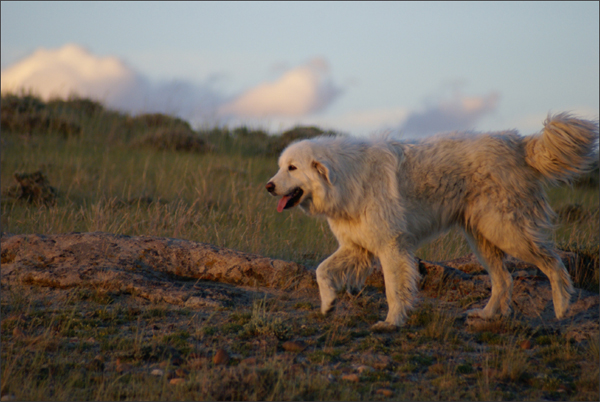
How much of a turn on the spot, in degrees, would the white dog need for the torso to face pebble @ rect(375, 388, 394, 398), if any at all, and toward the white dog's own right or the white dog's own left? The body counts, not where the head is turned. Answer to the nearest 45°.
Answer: approximately 90° to the white dog's own left

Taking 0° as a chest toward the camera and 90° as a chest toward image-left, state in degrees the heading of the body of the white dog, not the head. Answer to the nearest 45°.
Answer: approximately 90°

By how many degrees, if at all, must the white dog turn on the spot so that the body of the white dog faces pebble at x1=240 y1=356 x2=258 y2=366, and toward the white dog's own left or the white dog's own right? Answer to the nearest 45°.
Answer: approximately 45° to the white dog's own left

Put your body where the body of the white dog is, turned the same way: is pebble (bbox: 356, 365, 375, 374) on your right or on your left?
on your left

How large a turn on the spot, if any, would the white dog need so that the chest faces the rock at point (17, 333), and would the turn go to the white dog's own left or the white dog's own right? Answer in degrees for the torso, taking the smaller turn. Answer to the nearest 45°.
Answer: approximately 45° to the white dog's own left

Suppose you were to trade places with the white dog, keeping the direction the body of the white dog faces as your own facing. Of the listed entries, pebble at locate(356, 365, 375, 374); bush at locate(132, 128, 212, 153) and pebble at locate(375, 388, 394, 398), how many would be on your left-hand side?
2

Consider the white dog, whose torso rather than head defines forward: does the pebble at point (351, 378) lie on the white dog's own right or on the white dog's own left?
on the white dog's own left

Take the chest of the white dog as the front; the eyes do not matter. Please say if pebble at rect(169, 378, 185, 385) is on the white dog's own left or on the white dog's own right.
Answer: on the white dog's own left

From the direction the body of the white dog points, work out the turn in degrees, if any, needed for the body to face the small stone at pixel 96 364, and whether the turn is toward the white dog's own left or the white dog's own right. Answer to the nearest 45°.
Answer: approximately 45° to the white dog's own left
